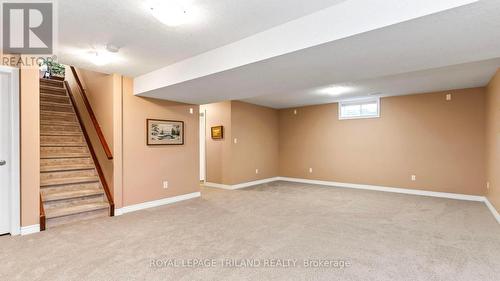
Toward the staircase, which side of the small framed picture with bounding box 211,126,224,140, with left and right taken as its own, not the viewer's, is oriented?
front

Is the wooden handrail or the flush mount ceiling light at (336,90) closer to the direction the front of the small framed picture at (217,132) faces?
the wooden handrail

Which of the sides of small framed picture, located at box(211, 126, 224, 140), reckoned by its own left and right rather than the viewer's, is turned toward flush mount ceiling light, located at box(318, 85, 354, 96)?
left

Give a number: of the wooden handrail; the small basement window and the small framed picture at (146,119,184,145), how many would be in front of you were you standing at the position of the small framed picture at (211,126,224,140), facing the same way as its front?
2

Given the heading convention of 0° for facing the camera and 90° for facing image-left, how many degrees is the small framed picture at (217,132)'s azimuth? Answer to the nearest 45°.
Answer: approximately 45°

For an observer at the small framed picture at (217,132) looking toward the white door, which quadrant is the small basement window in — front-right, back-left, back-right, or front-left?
back-left

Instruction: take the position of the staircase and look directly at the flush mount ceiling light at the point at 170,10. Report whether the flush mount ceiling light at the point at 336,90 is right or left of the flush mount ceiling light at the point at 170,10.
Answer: left

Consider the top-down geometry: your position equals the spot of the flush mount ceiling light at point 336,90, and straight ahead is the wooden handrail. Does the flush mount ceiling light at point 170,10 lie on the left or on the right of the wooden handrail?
left
